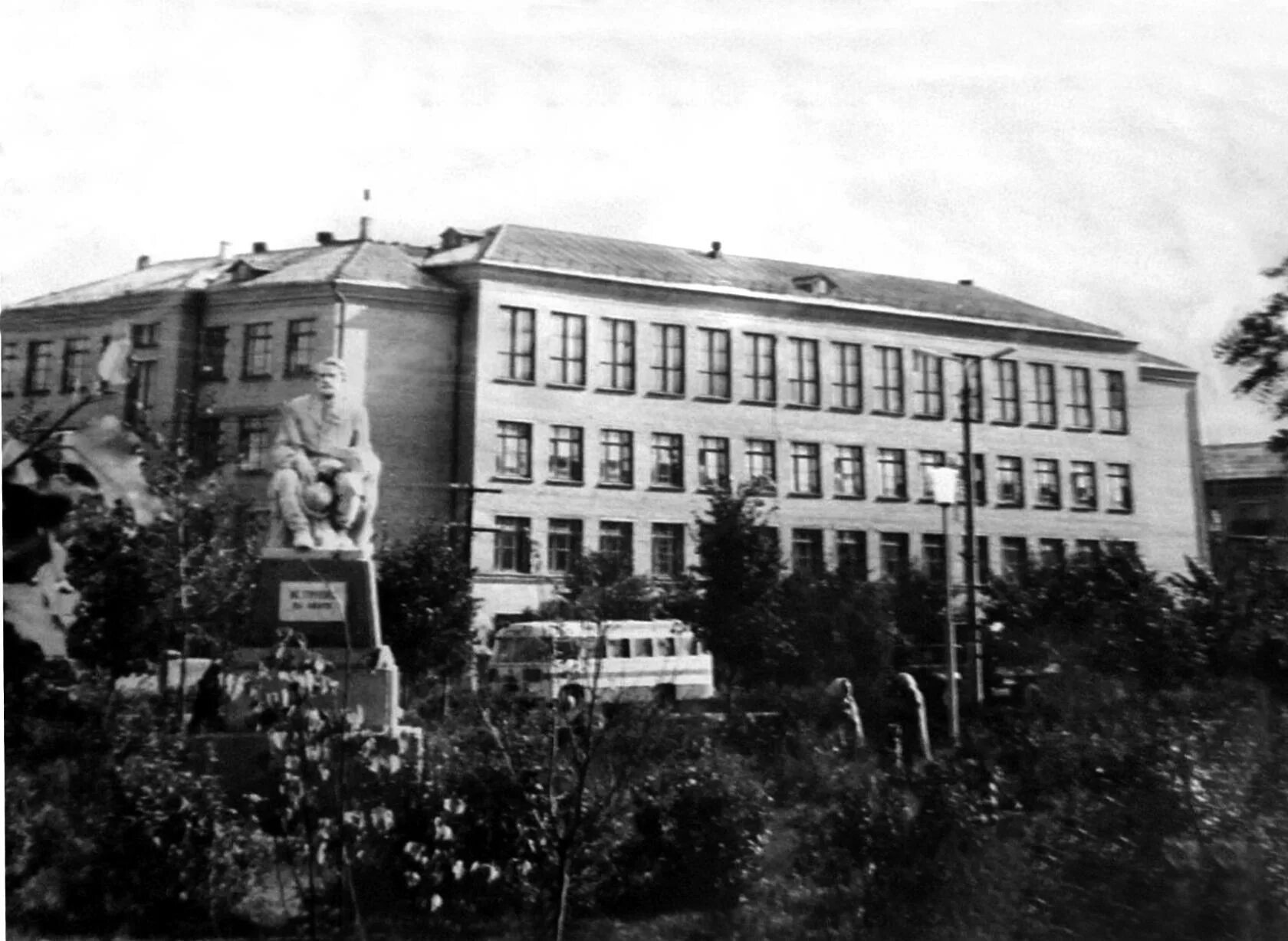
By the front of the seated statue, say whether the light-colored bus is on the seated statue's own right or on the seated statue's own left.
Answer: on the seated statue's own left

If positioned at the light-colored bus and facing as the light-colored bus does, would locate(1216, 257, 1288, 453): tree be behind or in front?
behind

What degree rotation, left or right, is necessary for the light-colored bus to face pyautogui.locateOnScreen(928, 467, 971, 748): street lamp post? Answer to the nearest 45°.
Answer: approximately 135° to its left

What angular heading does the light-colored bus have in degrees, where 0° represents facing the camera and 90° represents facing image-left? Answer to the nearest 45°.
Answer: approximately 45°

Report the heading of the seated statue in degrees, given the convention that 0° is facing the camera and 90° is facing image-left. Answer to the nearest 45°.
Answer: approximately 0°
